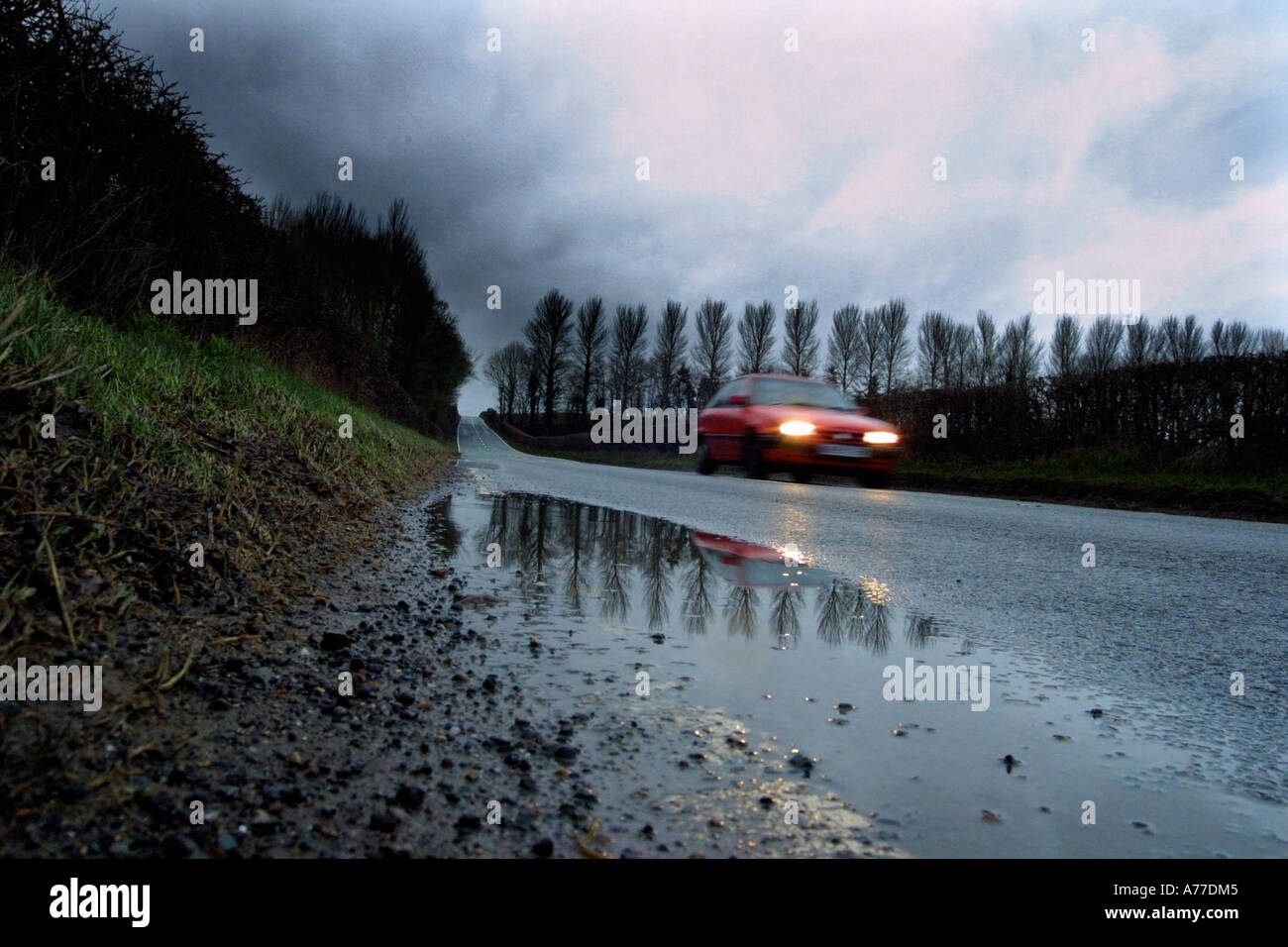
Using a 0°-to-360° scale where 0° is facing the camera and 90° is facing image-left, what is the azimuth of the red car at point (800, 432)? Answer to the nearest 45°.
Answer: approximately 315°
